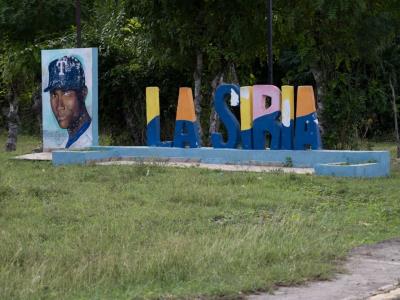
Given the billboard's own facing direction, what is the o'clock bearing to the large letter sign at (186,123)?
The large letter sign is roughly at 9 o'clock from the billboard.

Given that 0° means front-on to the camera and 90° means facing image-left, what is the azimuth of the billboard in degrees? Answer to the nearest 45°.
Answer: approximately 45°

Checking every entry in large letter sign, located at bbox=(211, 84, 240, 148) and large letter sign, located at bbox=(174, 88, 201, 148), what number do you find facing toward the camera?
2

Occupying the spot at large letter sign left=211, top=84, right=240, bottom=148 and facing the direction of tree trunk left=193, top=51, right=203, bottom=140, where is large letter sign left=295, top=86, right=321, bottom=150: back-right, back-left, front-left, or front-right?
back-right
